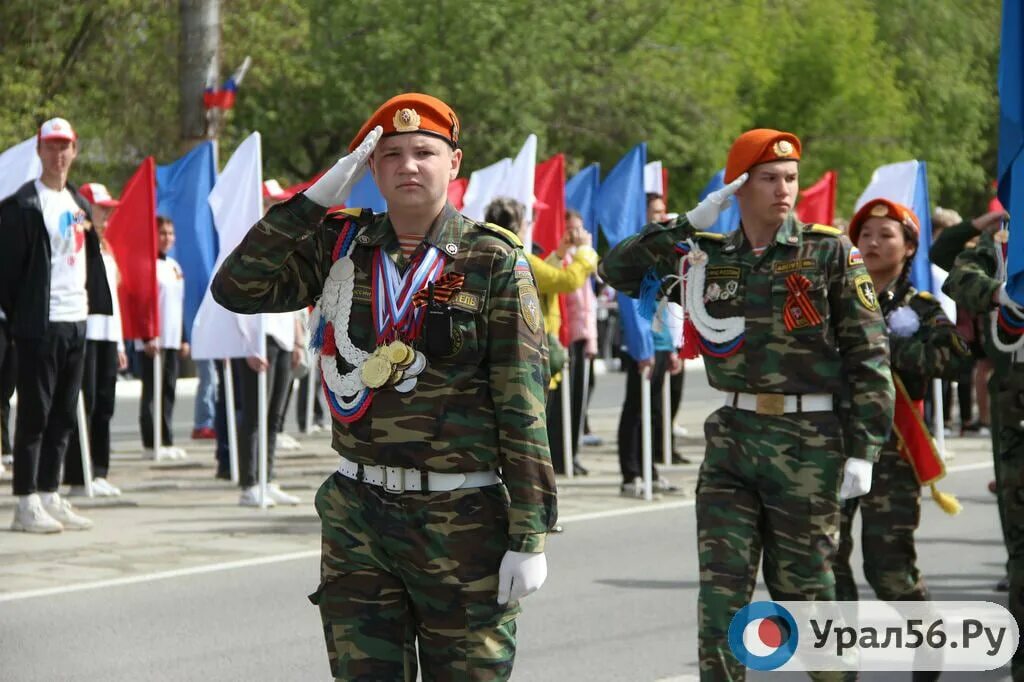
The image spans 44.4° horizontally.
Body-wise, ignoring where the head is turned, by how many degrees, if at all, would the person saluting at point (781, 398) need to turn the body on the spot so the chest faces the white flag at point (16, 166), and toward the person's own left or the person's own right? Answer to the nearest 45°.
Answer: approximately 135° to the person's own right

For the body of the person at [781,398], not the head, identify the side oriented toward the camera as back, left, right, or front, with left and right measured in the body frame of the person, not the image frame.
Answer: front

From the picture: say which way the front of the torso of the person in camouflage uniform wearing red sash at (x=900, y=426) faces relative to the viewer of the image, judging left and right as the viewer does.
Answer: facing the viewer and to the left of the viewer

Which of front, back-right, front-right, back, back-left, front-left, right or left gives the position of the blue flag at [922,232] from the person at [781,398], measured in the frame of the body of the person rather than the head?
back

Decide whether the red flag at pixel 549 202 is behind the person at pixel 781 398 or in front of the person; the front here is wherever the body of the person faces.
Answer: behind

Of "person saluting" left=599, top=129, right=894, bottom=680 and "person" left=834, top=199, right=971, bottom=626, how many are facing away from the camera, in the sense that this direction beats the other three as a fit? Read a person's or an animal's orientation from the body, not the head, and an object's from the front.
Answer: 0

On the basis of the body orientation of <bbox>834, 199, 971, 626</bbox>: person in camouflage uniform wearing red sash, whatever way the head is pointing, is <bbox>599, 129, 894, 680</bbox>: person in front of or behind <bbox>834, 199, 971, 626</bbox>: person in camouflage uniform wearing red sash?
in front
